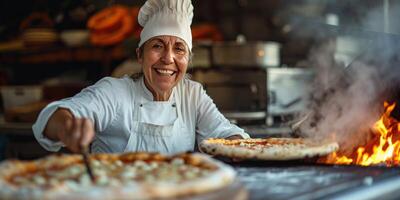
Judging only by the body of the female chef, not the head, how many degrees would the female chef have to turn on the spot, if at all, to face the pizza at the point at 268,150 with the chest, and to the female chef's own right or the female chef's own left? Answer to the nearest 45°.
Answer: approximately 45° to the female chef's own left

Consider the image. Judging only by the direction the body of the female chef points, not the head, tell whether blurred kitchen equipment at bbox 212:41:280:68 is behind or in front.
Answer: behind

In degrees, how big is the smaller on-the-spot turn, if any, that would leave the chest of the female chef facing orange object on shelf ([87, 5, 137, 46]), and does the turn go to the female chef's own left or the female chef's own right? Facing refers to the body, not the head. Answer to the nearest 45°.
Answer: approximately 180°

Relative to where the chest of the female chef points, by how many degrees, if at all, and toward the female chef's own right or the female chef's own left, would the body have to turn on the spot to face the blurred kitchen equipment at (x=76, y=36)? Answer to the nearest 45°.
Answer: approximately 180°

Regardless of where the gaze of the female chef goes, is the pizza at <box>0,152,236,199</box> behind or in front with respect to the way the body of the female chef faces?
in front

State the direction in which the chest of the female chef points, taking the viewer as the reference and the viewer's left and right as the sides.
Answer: facing the viewer

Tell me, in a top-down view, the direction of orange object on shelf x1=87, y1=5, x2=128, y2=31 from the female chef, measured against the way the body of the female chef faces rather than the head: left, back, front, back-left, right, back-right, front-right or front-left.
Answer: back

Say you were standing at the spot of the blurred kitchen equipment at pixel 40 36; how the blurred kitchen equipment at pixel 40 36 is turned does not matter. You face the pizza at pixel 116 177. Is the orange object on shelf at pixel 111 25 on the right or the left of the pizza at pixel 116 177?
left

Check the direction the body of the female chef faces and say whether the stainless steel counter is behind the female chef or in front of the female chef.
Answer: in front

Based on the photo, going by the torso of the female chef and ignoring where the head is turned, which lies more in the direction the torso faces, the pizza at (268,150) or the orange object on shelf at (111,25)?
the pizza

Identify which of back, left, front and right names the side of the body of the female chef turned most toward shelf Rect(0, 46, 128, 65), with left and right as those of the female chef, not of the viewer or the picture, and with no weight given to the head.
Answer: back

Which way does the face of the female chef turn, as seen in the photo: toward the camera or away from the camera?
toward the camera
